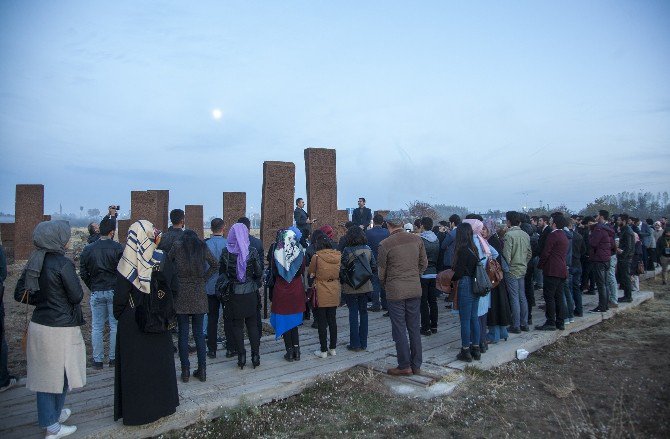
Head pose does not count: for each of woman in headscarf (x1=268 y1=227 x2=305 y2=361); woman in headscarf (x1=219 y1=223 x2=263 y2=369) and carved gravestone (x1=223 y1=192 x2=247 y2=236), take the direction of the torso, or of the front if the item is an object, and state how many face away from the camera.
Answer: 2

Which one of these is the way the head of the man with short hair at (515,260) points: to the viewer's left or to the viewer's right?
to the viewer's left

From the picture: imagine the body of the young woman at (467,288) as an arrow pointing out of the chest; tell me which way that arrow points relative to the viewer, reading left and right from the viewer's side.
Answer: facing away from the viewer and to the left of the viewer

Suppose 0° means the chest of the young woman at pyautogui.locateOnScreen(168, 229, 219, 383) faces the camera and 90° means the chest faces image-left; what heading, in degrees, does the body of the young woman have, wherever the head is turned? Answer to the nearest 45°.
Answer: approximately 180°

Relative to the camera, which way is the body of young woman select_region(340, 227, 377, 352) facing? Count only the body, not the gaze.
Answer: away from the camera

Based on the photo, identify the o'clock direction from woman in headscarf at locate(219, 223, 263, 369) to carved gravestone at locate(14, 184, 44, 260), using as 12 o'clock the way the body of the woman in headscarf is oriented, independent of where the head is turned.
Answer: The carved gravestone is roughly at 11 o'clock from the woman in headscarf.

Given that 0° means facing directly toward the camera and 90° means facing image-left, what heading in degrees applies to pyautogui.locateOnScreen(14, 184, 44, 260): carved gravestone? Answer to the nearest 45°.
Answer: approximately 0°

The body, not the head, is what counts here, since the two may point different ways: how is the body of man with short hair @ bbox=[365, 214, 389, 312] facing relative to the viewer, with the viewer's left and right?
facing away from the viewer

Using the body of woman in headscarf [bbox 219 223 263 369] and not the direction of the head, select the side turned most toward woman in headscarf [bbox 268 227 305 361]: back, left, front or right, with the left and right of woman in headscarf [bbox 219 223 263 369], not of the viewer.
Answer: right

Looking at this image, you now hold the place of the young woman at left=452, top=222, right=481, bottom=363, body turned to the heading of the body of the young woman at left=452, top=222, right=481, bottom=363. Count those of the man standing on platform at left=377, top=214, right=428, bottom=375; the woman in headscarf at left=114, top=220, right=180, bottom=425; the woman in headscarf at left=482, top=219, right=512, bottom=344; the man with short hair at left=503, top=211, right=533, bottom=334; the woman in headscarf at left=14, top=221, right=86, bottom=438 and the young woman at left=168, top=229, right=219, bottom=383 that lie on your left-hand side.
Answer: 4

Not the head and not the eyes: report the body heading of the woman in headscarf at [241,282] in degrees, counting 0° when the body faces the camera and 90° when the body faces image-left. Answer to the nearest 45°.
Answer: approximately 180°

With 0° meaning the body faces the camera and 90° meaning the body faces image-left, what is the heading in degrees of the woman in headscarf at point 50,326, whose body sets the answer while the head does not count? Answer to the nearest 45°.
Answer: approximately 225°

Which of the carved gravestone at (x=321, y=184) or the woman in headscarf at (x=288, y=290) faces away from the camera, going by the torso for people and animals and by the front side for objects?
the woman in headscarf
